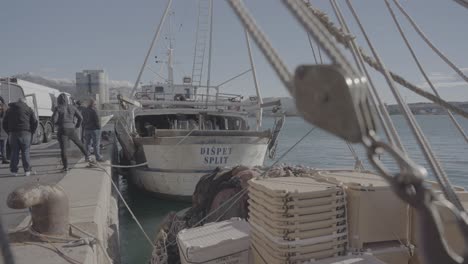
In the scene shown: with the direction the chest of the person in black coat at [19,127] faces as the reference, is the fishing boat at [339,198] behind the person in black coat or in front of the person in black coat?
behind

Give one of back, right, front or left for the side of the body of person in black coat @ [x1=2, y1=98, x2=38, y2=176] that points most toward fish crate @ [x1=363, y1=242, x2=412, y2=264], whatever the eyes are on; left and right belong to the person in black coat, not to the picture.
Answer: back

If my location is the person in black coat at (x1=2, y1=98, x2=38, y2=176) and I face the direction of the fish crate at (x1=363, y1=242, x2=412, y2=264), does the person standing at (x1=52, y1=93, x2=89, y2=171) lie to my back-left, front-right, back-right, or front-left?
front-left

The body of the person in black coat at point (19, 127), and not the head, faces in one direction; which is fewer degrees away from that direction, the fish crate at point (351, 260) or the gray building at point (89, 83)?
the gray building

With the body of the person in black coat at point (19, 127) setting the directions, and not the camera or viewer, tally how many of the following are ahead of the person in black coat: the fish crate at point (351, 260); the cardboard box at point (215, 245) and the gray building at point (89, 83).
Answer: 1

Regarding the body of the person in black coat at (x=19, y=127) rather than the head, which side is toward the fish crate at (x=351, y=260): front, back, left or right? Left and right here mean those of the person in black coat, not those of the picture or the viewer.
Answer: back

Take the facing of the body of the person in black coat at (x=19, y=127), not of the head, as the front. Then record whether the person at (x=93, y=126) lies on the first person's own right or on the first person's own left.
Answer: on the first person's own right

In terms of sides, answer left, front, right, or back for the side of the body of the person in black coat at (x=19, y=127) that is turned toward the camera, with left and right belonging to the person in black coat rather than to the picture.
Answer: back

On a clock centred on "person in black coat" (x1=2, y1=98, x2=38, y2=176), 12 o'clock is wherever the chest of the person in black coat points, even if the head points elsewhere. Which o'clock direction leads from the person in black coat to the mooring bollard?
The mooring bollard is roughly at 6 o'clock from the person in black coat.

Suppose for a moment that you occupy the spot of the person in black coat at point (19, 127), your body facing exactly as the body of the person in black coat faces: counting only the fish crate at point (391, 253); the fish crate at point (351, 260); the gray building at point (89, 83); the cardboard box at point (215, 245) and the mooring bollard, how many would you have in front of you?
1

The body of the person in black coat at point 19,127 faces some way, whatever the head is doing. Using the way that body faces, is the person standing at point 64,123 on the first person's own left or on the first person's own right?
on the first person's own right

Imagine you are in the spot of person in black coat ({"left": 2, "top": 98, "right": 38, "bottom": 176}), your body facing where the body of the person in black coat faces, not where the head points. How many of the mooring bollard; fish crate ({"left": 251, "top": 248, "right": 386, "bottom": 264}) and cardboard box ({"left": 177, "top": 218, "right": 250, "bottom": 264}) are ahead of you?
0
